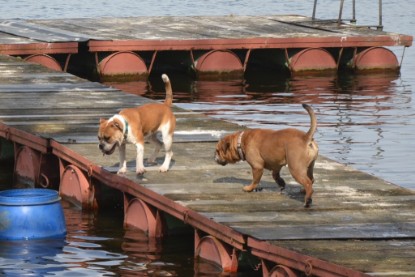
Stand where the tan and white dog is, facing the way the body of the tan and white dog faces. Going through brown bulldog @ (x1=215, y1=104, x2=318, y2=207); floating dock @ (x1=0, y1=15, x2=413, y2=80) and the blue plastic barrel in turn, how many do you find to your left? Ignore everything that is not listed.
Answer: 1

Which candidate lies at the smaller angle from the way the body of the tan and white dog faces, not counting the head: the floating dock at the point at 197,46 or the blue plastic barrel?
the blue plastic barrel

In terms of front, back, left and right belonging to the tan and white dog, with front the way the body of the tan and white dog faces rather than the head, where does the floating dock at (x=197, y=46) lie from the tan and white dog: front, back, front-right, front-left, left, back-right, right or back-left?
back-right

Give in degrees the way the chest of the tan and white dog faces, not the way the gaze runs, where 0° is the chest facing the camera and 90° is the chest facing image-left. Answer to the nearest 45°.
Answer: approximately 45°

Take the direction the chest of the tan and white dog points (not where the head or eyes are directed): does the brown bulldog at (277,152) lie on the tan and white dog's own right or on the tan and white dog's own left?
on the tan and white dog's own left

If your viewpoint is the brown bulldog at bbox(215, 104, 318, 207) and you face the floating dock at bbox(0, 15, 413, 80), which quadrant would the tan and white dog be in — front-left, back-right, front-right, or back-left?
front-left
